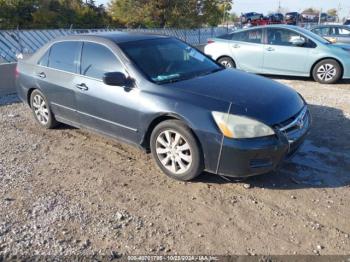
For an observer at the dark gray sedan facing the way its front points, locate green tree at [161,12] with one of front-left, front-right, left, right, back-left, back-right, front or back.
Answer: back-left

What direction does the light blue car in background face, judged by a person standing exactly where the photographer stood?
facing to the right of the viewer

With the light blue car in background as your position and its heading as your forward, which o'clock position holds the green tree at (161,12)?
The green tree is roughly at 8 o'clock from the light blue car in background.

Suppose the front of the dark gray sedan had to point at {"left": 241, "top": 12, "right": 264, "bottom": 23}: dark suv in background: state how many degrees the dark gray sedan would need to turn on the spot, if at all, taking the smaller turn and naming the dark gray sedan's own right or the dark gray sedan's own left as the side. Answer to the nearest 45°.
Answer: approximately 135° to the dark gray sedan's own left

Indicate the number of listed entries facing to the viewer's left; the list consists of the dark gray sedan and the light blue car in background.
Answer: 0

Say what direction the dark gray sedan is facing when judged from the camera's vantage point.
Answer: facing the viewer and to the right of the viewer

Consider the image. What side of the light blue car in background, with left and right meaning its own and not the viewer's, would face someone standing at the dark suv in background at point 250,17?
left
